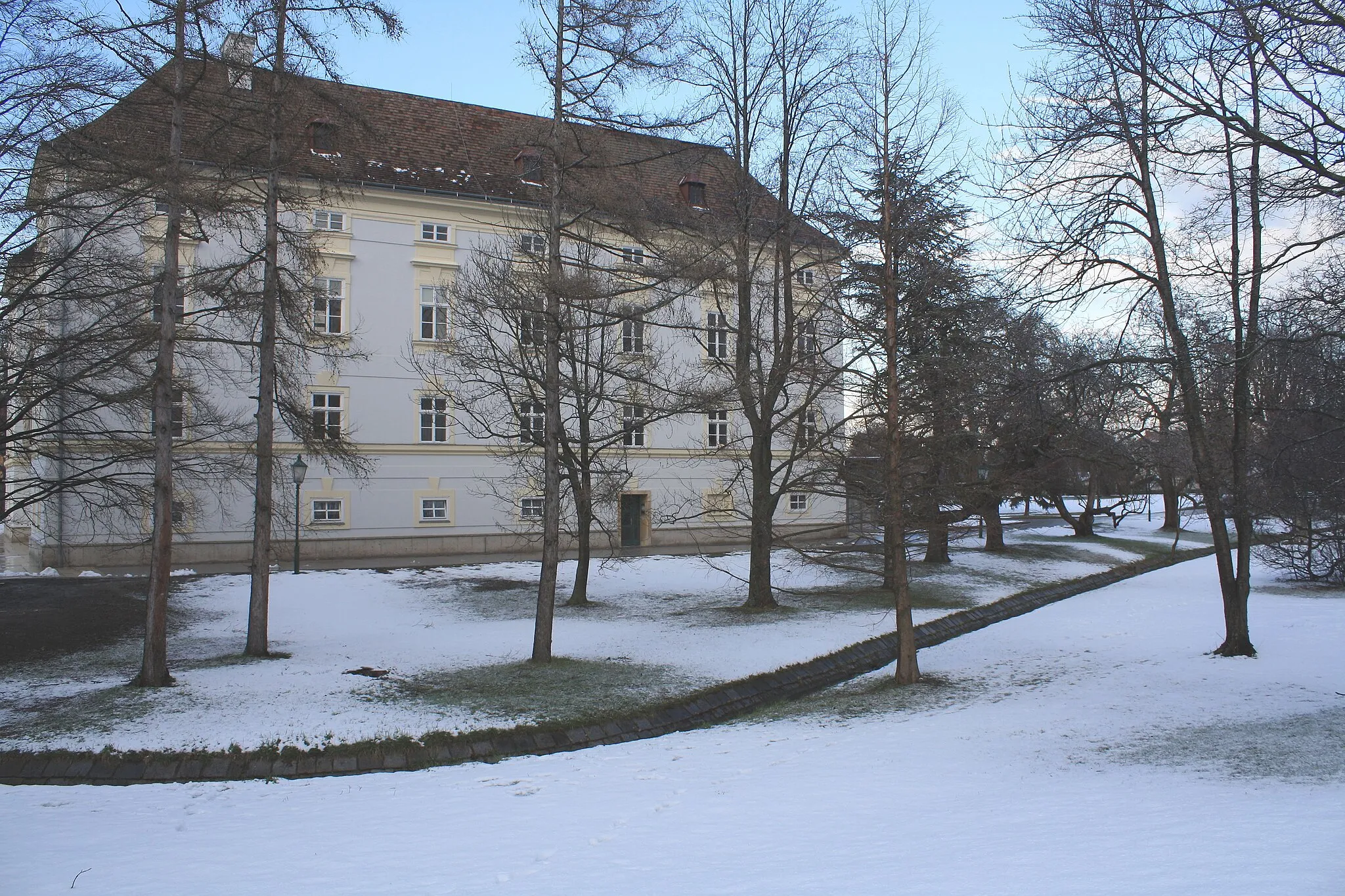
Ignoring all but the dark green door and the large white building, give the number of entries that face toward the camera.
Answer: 2

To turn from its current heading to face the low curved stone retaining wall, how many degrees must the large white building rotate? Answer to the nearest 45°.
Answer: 0° — it already faces it

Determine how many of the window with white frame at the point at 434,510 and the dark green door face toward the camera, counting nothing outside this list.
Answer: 2

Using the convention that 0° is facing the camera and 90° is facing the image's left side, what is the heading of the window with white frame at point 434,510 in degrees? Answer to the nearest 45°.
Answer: approximately 0°

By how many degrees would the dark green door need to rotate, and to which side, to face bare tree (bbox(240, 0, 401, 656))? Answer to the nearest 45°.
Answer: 0° — it already faces it

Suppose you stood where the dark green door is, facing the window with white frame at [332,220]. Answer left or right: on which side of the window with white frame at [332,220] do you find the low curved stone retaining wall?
left

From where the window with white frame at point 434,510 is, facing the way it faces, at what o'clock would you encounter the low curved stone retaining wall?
The low curved stone retaining wall is roughly at 12 o'clock from the window with white frame.
